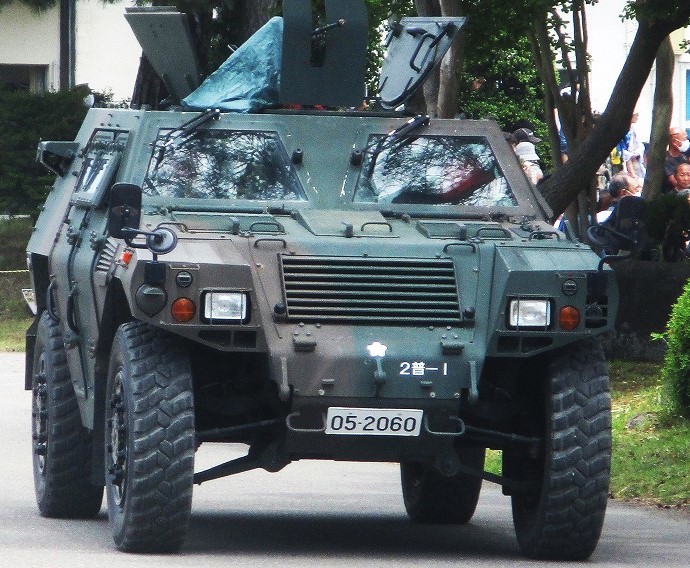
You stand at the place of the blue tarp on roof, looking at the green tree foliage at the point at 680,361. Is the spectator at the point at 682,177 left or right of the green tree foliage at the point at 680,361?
left

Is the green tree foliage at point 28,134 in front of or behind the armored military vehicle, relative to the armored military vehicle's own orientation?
behind

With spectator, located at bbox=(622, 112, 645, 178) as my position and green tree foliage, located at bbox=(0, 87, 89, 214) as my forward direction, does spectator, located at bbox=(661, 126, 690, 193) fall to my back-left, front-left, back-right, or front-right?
back-left

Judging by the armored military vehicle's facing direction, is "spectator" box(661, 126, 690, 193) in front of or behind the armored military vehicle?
behind

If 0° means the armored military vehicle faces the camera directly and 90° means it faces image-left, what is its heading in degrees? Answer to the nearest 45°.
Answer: approximately 0°
